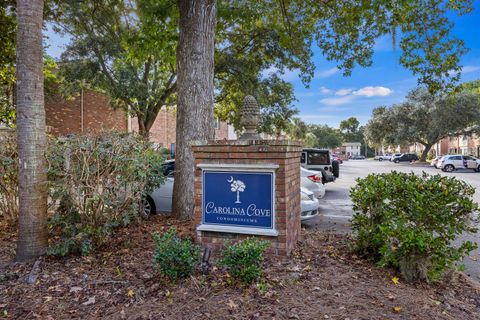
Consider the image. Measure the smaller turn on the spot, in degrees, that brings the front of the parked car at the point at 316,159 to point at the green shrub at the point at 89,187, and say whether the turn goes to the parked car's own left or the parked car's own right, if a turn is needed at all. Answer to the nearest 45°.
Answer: approximately 90° to the parked car's own left

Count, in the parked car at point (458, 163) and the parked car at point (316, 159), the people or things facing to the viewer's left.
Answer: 1

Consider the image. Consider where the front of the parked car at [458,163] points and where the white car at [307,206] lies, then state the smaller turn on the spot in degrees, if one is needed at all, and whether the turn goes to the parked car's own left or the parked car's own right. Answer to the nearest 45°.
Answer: approximately 90° to the parked car's own right

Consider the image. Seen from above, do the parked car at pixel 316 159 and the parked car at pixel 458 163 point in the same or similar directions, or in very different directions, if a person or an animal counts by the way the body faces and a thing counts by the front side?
very different directions

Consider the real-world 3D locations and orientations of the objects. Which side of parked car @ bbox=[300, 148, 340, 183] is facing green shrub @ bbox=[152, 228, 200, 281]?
left

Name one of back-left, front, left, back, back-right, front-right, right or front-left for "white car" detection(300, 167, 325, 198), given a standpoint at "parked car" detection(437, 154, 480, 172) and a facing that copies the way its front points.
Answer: right

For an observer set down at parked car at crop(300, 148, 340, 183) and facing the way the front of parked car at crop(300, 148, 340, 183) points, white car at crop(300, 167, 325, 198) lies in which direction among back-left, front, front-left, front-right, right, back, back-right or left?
left
